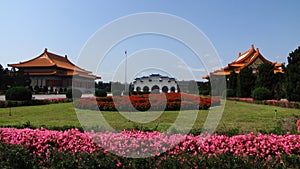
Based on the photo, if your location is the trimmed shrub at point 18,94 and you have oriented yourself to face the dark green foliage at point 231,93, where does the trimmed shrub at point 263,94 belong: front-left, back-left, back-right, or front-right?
front-right

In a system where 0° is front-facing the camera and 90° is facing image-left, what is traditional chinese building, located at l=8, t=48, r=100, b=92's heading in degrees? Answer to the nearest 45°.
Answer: approximately 315°

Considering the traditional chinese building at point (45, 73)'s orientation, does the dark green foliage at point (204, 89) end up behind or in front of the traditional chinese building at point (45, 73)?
in front

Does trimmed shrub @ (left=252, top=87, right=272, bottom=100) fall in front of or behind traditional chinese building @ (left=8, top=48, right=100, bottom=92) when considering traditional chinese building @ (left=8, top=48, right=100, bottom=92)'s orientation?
in front

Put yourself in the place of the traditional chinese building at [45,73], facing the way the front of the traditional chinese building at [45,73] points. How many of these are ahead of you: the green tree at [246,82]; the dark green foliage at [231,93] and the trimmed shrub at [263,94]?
3

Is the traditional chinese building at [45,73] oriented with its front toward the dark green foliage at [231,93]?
yes

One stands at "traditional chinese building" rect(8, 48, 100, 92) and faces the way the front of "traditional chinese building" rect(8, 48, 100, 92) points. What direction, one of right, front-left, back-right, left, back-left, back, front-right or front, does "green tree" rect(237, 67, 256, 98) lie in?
front

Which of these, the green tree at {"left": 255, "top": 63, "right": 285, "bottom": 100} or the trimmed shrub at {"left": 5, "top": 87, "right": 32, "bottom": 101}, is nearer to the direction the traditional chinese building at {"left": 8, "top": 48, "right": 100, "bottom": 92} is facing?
the green tree

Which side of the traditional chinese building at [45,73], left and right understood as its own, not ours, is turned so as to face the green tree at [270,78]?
front
